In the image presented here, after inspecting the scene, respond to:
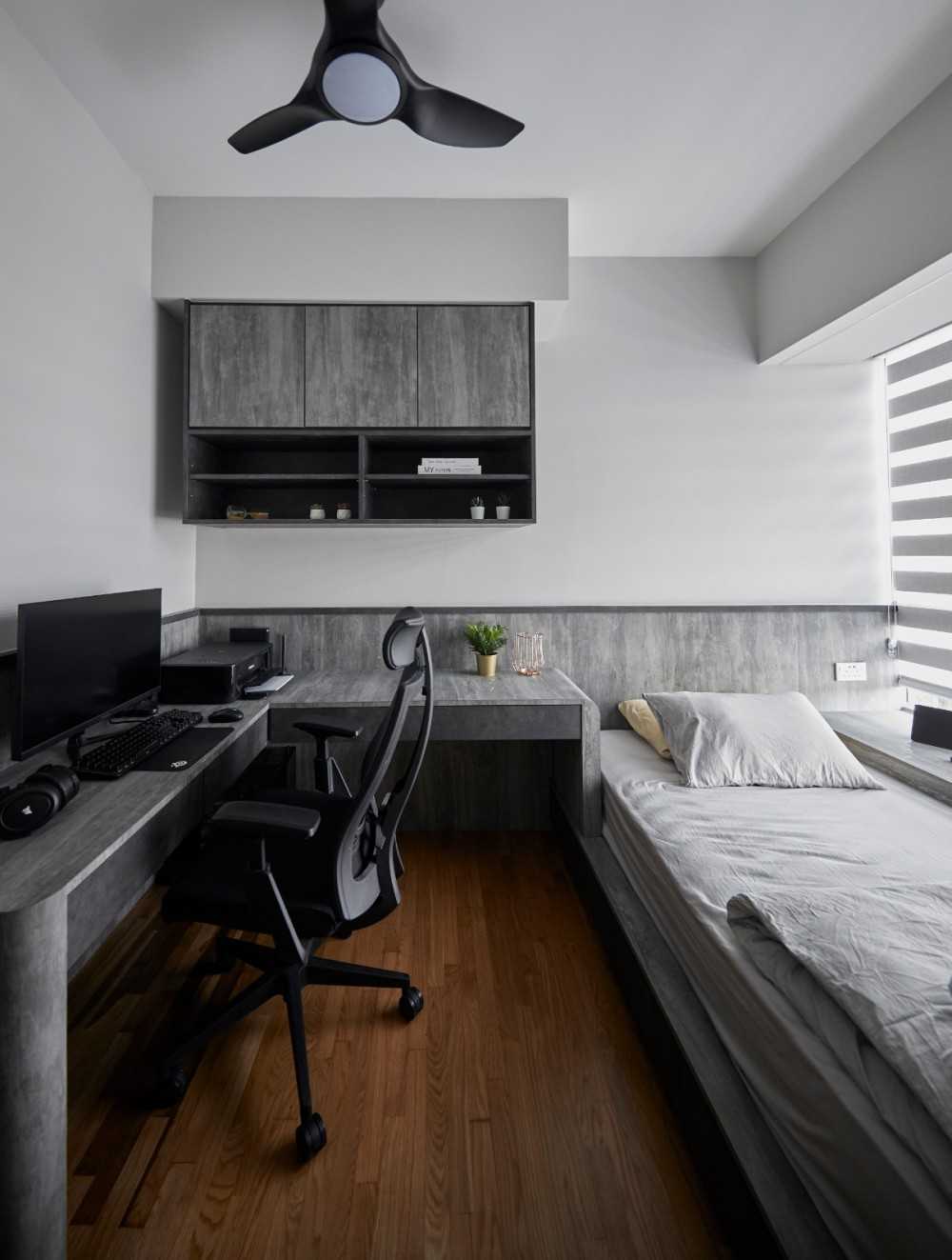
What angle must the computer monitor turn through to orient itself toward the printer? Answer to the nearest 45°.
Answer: approximately 90° to its left

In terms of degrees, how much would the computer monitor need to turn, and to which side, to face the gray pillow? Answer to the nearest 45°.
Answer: approximately 45° to its left

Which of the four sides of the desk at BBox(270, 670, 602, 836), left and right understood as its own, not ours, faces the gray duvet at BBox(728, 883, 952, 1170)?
front

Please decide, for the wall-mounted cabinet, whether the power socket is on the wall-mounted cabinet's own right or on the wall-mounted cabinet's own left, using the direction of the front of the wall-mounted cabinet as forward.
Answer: on the wall-mounted cabinet's own left

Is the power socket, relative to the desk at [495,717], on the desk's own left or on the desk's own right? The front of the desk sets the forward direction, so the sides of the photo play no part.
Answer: on the desk's own left

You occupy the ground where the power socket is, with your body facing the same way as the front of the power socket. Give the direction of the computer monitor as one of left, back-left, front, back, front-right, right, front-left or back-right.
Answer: front-right

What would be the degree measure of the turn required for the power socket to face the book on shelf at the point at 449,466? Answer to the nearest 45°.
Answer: approximately 45° to its right

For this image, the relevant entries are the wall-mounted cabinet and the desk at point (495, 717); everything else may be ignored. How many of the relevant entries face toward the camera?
2

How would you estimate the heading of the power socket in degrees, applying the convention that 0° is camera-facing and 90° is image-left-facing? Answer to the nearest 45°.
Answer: approximately 0°

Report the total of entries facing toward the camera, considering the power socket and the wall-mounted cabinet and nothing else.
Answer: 2
